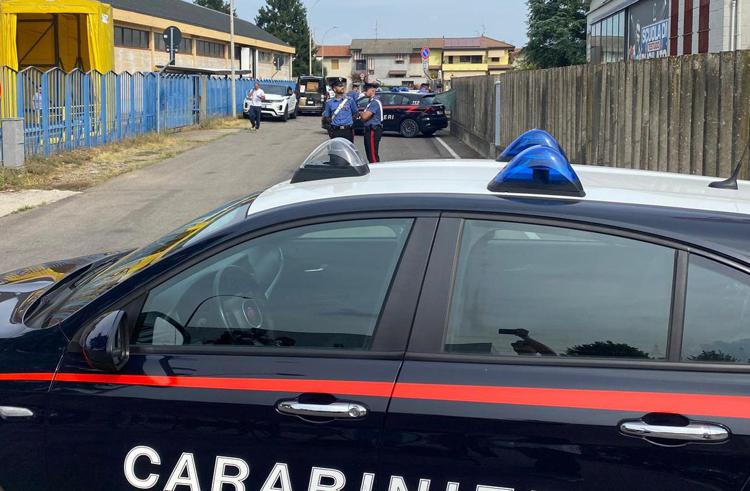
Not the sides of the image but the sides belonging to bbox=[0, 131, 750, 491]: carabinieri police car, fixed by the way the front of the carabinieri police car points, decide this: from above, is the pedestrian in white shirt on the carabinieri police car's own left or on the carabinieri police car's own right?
on the carabinieri police car's own right

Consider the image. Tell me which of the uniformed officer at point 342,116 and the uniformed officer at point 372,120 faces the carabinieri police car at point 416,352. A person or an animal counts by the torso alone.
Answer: the uniformed officer at point 342,116

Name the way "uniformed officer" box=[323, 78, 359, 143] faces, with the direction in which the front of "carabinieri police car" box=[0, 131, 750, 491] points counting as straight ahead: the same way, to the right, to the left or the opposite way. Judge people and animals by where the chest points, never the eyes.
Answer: to the left

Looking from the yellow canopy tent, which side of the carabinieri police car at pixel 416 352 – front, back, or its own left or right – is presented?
right

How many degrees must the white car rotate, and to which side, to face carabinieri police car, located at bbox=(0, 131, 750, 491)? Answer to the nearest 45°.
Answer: approximately 45° to its left

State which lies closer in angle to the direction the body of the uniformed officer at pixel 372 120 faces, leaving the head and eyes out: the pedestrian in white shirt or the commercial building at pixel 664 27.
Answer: the pedestrian in white shirt

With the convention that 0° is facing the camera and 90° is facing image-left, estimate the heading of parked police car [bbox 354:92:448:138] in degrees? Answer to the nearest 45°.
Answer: approximately 135°

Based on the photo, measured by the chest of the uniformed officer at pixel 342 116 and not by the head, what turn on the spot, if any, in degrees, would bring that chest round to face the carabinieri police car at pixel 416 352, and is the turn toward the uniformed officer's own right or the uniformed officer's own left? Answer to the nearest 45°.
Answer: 0° — they already face it

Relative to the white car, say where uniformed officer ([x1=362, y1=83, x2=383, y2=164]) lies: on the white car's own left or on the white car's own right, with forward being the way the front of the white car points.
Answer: on the white car's own left

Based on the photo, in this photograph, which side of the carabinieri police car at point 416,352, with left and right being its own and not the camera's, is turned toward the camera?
left

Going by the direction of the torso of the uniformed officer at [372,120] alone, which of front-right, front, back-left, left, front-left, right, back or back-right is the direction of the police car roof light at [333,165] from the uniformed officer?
left

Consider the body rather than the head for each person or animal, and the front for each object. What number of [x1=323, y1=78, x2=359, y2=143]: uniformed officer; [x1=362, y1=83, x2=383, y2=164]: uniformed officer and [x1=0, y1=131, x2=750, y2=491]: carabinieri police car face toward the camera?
1

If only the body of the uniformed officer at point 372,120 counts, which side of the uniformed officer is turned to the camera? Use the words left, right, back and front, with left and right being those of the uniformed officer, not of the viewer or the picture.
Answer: left
